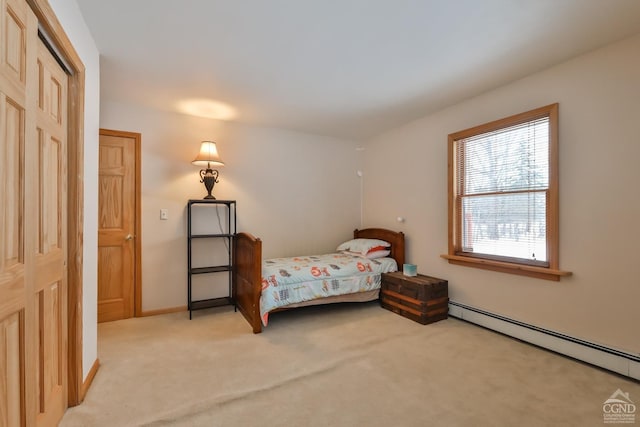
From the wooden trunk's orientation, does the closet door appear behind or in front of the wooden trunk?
in front

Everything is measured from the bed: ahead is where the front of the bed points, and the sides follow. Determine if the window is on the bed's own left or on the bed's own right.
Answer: on the bed's own left

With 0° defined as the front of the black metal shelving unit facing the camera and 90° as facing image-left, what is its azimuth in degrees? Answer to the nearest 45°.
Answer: approximately 315°

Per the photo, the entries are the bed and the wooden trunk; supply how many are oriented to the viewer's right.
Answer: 0

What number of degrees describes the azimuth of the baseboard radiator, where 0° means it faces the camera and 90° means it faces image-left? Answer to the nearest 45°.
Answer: approximately 45°

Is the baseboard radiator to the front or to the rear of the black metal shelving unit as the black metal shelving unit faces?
to the front

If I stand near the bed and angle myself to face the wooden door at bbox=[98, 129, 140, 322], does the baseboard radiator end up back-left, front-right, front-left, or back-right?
back-left

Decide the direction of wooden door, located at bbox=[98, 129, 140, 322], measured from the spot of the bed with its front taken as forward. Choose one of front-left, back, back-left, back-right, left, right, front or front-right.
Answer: front-right

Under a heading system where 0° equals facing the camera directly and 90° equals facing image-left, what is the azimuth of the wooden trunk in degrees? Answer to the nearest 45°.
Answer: approximately 45°

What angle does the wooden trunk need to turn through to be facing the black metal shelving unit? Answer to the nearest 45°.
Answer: approximately 45° to its right
